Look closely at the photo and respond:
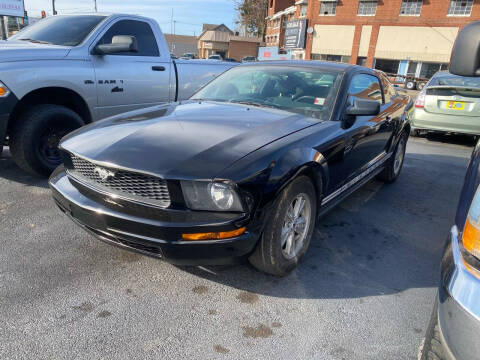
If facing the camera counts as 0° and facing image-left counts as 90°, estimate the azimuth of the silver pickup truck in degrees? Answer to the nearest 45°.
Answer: approximately 45°

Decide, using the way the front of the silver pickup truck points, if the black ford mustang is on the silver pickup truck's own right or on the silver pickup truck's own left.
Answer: on the silver pickup truck's own left

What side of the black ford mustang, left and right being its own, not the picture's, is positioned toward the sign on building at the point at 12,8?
right

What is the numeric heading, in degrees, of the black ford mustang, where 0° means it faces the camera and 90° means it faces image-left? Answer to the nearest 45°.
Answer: approximately 45°

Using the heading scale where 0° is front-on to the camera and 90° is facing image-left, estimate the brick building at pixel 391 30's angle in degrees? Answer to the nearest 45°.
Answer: approximately 0°

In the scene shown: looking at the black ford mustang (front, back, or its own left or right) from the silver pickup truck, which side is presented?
right

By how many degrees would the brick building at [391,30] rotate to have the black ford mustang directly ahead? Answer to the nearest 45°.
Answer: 0° — it already faces it
